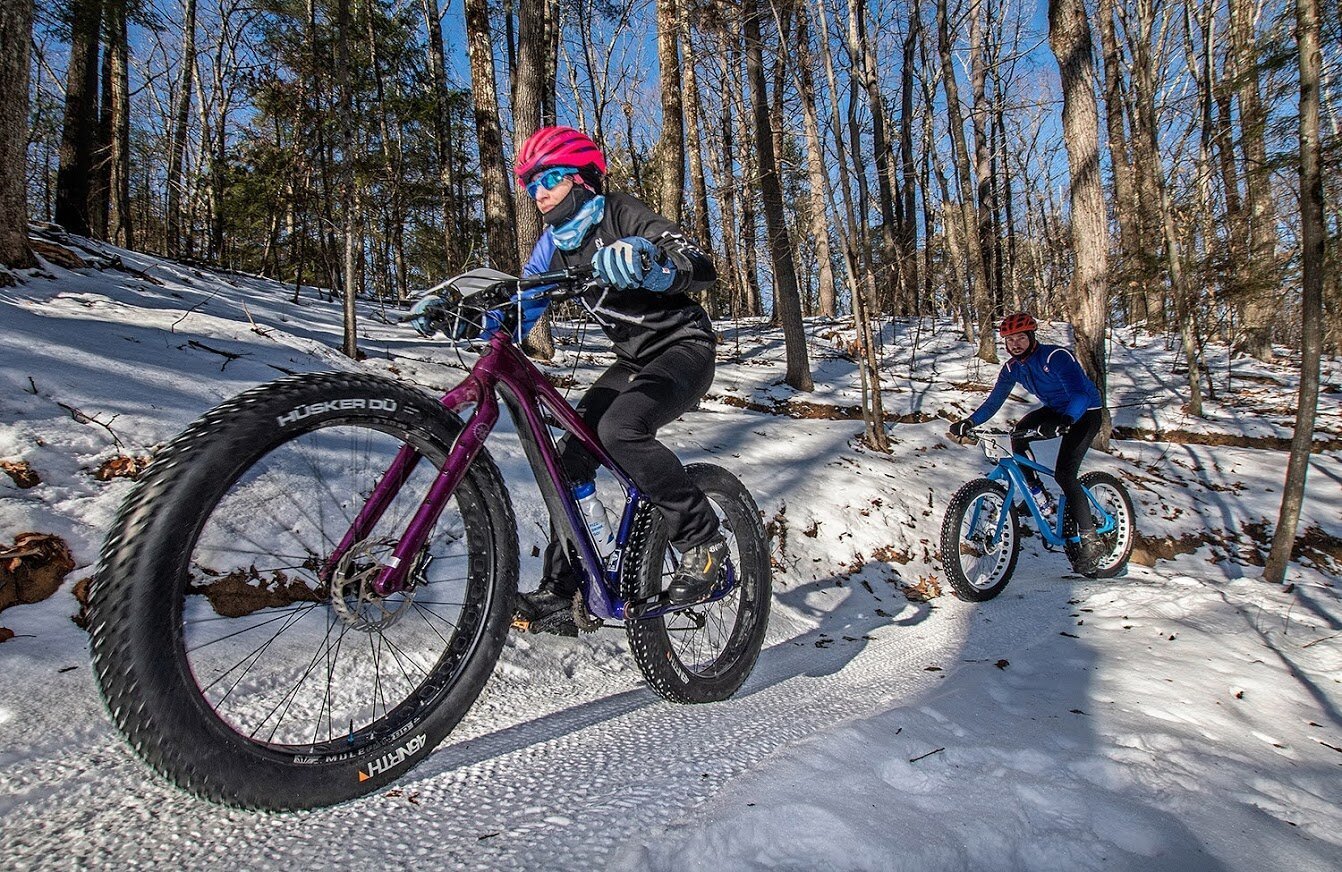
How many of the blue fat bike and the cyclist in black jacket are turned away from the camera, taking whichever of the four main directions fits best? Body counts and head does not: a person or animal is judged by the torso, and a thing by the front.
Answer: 0

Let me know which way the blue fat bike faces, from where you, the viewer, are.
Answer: facing the viewer and to the left of the viewer

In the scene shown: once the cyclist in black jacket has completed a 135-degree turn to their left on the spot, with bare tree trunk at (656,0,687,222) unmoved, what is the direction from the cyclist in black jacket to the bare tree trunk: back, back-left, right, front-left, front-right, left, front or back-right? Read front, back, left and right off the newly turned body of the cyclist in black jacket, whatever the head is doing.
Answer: left

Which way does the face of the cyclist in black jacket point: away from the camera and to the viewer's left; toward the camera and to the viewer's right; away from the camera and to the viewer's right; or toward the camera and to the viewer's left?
toward the camera and to the viewer's left

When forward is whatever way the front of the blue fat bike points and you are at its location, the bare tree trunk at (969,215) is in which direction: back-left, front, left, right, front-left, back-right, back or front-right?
back-right

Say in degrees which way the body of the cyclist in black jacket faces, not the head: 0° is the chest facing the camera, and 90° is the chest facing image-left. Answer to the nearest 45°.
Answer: approximately 45°

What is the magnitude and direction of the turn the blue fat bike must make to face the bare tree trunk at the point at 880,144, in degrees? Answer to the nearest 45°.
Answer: approximately 135° to its right

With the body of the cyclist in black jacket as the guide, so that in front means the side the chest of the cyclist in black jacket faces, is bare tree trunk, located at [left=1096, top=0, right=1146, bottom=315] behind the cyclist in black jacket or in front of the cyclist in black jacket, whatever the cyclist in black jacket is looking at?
behind

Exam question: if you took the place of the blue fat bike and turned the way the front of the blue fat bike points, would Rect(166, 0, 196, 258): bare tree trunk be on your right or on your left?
on your right
